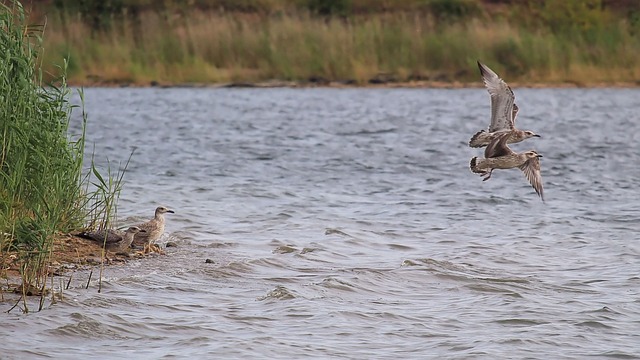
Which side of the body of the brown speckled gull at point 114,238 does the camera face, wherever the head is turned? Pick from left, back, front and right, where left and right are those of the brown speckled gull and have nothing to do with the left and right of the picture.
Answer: right

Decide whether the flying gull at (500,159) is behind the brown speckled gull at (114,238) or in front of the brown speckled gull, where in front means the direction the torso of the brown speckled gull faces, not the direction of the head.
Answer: in front

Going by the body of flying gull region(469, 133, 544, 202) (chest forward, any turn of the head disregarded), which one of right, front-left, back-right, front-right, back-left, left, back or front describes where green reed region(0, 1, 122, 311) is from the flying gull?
back-right

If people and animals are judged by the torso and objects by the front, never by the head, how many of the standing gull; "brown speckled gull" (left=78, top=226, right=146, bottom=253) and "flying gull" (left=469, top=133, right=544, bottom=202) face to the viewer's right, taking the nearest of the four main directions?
3

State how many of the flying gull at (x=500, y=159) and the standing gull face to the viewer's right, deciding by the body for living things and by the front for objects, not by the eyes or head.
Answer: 2

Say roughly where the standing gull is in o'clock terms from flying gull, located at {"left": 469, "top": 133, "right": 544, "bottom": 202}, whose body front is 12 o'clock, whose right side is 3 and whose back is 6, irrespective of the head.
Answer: The standing gull is roughly at 5 o'clock from the flying gull.

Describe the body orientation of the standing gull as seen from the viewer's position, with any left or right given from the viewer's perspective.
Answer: facing to the right of the viewer

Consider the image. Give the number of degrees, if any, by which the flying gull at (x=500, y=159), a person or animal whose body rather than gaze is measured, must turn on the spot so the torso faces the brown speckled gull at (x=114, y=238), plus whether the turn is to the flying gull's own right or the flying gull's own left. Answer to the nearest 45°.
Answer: approximately 135° to the flying gull's own right

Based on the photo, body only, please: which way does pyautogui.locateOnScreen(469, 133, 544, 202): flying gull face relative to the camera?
to the viewer's right

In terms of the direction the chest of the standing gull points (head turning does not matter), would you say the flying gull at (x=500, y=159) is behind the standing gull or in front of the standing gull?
in front
